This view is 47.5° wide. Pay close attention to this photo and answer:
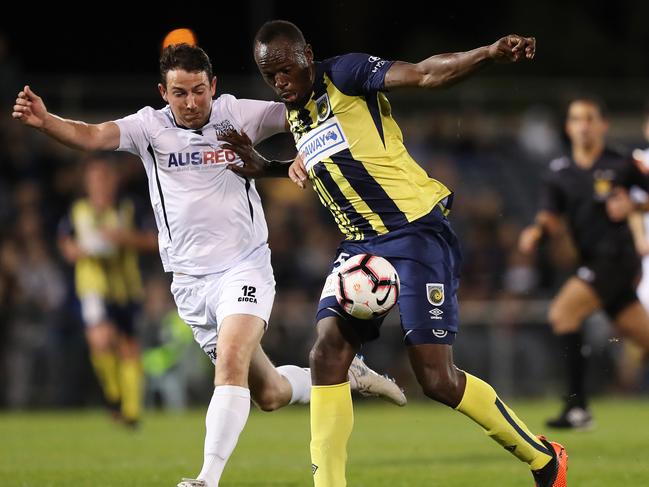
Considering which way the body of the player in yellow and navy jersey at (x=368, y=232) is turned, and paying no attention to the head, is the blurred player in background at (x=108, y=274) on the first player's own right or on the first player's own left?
on the first player's own right

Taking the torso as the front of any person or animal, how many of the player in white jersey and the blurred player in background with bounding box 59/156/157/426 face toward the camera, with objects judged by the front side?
2

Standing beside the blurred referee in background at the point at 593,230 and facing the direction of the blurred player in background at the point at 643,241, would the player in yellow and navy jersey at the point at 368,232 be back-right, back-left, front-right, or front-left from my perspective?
back-right

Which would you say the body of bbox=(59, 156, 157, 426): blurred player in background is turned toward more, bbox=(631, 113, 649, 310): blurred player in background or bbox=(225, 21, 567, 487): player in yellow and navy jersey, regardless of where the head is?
the player in yellow and navy jersey

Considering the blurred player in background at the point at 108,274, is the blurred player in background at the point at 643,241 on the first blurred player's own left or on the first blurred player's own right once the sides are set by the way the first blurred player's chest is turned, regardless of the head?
on the first blurred player's own left

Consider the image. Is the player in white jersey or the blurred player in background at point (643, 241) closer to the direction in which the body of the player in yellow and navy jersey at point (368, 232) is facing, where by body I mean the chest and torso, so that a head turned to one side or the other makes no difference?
the player in white jersey

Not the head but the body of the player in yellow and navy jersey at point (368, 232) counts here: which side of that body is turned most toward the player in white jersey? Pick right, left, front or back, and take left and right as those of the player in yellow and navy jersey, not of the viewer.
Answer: right
